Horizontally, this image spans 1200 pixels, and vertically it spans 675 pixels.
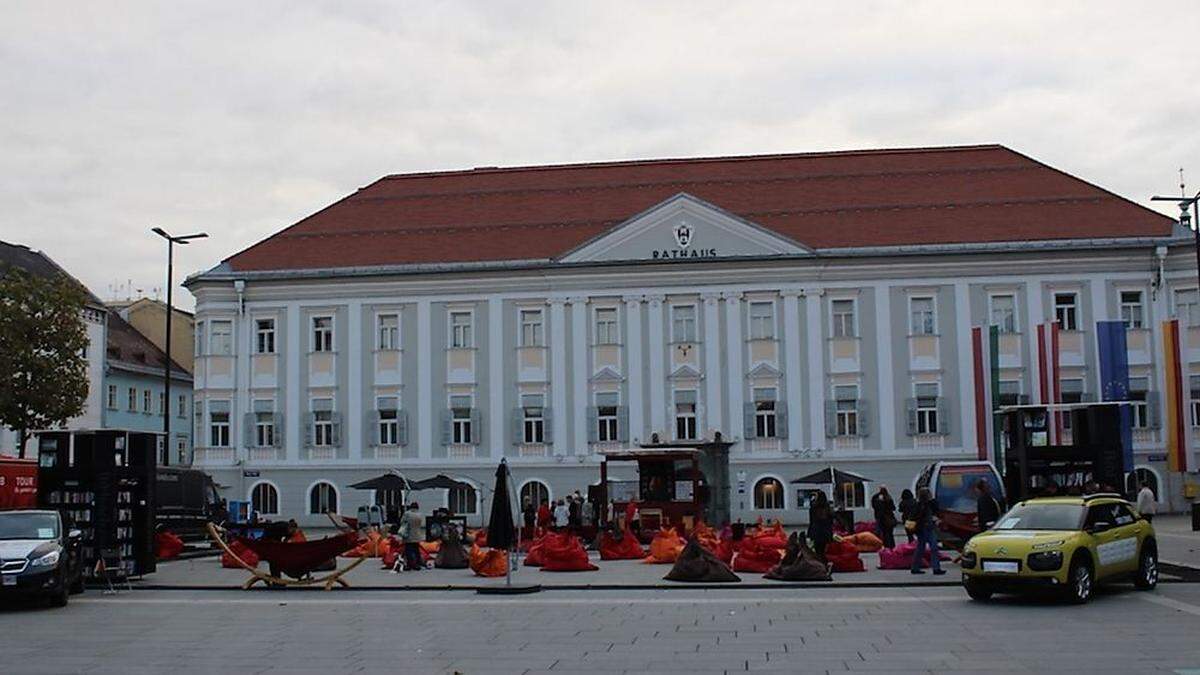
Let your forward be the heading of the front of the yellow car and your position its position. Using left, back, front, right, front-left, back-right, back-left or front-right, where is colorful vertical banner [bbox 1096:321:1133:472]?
back-right

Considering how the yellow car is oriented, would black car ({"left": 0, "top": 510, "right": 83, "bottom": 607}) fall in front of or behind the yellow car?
in front

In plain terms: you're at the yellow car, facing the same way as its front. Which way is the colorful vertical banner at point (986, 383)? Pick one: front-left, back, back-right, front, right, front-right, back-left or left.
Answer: back-right

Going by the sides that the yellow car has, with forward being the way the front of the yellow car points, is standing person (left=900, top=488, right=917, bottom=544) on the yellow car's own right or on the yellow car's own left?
on the yellow car's own right

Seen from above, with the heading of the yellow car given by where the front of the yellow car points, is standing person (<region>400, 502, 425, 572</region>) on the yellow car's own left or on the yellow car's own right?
on the yellow car's own right

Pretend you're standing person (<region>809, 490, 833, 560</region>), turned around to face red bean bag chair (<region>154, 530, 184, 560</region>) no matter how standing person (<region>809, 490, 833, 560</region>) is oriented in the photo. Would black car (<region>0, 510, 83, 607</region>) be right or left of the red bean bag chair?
left

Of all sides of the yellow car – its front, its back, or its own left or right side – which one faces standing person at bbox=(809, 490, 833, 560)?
right

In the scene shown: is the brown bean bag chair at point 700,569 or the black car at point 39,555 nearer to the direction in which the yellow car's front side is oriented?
the black car

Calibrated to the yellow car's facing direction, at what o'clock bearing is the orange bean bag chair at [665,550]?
The orange bean bag chair is roughly at 3 o'clock from the yellow car.

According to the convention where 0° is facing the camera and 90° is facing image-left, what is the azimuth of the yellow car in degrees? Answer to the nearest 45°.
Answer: approximately 45°
